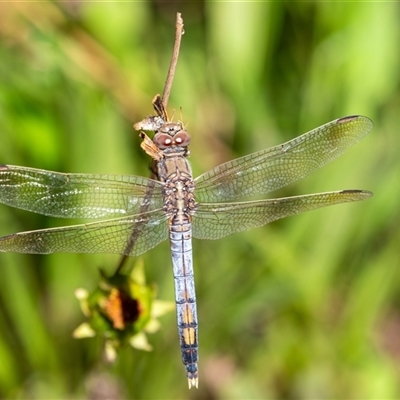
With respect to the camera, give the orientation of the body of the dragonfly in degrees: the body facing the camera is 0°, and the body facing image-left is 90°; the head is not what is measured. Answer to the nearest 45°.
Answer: approximately 180°
